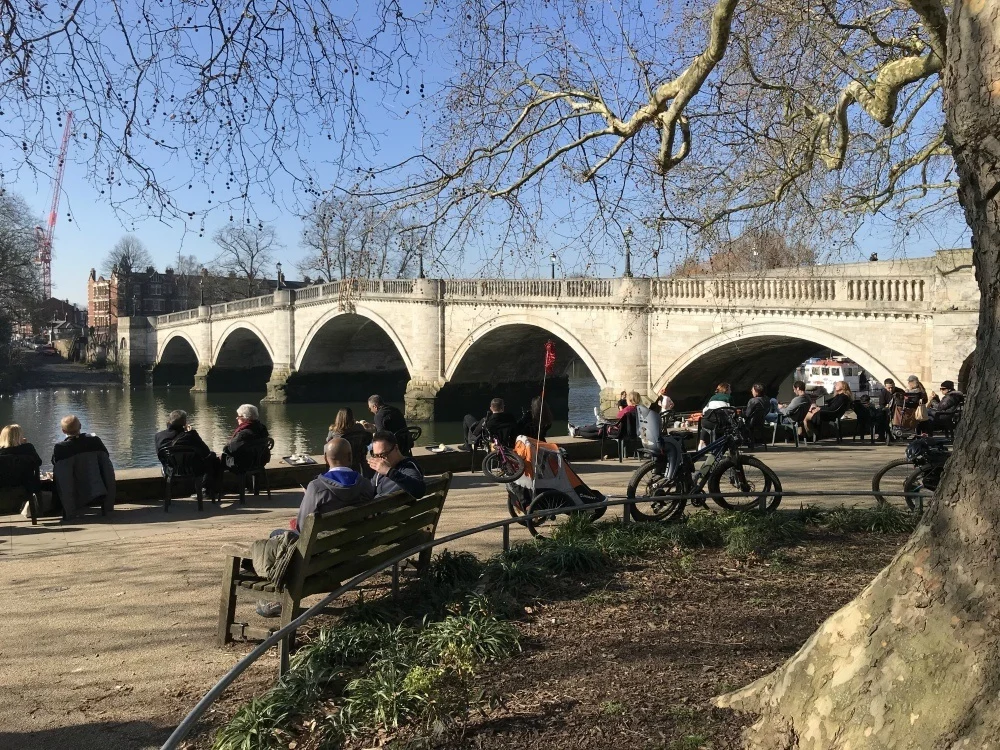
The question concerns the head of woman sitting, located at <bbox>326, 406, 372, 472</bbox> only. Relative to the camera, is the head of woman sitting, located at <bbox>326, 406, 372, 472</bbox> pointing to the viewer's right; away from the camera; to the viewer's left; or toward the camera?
away from the camera

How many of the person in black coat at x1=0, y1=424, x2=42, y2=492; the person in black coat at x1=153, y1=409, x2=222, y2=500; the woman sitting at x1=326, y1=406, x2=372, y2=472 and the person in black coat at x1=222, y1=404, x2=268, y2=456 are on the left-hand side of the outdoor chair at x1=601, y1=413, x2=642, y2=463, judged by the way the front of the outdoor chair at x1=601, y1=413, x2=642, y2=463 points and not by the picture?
4

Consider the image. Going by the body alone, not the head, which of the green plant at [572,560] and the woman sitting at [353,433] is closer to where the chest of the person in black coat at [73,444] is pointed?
the woman sitting

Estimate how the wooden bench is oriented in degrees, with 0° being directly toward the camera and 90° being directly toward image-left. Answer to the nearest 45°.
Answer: approximately 135°

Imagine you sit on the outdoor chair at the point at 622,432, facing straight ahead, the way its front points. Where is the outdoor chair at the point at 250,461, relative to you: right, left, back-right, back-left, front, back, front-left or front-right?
left

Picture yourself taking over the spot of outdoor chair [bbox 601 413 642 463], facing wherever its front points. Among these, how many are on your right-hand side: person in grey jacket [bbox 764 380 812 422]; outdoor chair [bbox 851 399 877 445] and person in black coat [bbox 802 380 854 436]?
3

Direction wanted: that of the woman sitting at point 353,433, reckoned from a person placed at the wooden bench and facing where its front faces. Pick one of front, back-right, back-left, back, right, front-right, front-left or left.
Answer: front-right

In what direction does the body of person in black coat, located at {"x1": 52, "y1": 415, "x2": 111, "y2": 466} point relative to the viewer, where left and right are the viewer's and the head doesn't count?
facing away from the viewer

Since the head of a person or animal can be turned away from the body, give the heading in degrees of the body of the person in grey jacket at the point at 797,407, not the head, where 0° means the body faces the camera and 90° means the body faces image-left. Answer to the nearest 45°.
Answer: approximately 90°

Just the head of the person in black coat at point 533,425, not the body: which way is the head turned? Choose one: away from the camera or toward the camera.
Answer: away from the camera

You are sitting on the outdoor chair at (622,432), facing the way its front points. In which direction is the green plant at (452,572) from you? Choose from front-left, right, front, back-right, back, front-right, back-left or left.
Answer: back-left

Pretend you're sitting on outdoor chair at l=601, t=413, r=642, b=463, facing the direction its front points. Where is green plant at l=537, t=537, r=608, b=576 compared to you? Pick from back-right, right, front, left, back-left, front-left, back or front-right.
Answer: back-left

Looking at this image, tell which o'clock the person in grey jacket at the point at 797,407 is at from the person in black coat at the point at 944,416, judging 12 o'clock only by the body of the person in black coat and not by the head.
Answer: The person in grey jacket is roughly at 1 o'clock from the person in black coat.
